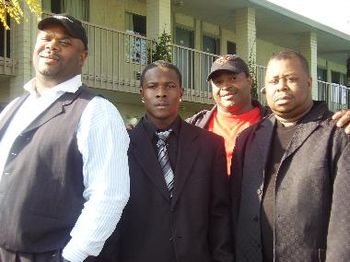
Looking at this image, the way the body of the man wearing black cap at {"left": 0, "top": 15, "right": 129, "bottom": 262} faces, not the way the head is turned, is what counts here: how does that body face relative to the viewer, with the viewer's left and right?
facing the viewer and to the left of the viewer

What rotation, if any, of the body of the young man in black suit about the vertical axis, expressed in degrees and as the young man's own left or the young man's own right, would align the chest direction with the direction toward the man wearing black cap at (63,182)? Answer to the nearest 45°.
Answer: approximately 45° to the young man's own right

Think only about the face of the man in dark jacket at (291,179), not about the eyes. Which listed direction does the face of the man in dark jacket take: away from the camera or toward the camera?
toward the camera

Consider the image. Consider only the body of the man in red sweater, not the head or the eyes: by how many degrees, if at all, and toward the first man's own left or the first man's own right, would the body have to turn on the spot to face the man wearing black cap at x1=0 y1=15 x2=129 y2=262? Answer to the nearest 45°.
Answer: approximately 45° to the first man's own right

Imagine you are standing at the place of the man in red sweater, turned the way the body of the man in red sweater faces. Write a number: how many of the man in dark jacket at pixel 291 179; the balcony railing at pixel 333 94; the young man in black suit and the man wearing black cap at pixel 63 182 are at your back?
1

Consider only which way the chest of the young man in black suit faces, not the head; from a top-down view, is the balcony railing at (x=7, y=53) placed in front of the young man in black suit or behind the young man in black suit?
behind

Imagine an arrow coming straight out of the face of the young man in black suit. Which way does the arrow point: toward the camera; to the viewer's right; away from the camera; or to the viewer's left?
toward the camera

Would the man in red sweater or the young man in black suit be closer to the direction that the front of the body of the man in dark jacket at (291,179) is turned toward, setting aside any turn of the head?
the young man in black suit

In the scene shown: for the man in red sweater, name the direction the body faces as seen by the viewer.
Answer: toward the camera

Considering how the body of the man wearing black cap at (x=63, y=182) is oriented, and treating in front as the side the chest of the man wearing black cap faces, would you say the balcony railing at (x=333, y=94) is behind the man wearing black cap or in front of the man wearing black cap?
behind

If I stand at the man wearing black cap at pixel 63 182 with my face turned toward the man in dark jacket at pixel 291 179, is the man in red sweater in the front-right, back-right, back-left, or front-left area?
front-left

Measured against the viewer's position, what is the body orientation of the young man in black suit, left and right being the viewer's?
facing the viewer

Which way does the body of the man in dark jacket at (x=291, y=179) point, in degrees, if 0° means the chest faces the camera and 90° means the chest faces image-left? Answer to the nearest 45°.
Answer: approximately 45°

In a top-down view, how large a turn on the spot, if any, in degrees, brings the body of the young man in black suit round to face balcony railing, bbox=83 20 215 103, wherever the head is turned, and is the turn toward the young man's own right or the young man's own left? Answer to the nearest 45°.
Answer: approximately 180°

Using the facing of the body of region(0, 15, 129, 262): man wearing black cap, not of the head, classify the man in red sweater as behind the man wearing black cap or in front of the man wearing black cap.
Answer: behind

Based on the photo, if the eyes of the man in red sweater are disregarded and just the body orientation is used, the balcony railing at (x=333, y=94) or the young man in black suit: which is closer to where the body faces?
the young man in black suit

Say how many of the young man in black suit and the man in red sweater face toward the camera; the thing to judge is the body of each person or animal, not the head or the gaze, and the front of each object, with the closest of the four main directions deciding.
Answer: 2
